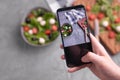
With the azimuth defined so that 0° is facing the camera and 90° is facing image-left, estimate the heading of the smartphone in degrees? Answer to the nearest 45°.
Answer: approximately 0°
